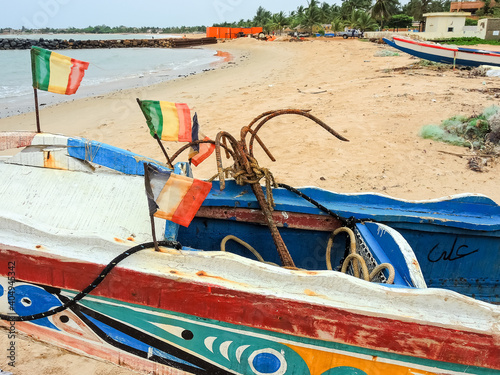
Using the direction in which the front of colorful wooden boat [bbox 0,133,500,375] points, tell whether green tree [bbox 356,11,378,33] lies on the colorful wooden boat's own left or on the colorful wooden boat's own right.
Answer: on the colorful wooden boat's own right

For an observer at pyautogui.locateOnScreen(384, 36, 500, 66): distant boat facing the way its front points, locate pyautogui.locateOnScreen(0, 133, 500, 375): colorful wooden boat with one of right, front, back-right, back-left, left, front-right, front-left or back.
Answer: left

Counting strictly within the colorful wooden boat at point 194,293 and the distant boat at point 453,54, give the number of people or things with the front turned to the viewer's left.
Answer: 2

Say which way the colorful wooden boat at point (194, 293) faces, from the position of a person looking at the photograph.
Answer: facing to the left of the viewer

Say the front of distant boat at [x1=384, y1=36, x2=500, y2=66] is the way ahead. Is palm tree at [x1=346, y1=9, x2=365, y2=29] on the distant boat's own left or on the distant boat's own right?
on the distant boat's own right

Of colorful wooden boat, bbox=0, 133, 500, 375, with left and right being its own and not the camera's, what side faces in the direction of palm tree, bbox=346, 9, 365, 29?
right

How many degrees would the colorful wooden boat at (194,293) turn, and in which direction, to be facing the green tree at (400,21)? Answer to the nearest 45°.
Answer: approximately 90° to its right

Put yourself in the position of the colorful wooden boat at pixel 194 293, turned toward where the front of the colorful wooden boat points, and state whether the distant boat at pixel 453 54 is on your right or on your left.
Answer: on your right

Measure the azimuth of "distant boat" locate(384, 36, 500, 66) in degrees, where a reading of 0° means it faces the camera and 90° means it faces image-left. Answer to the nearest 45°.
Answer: approximately 90°
